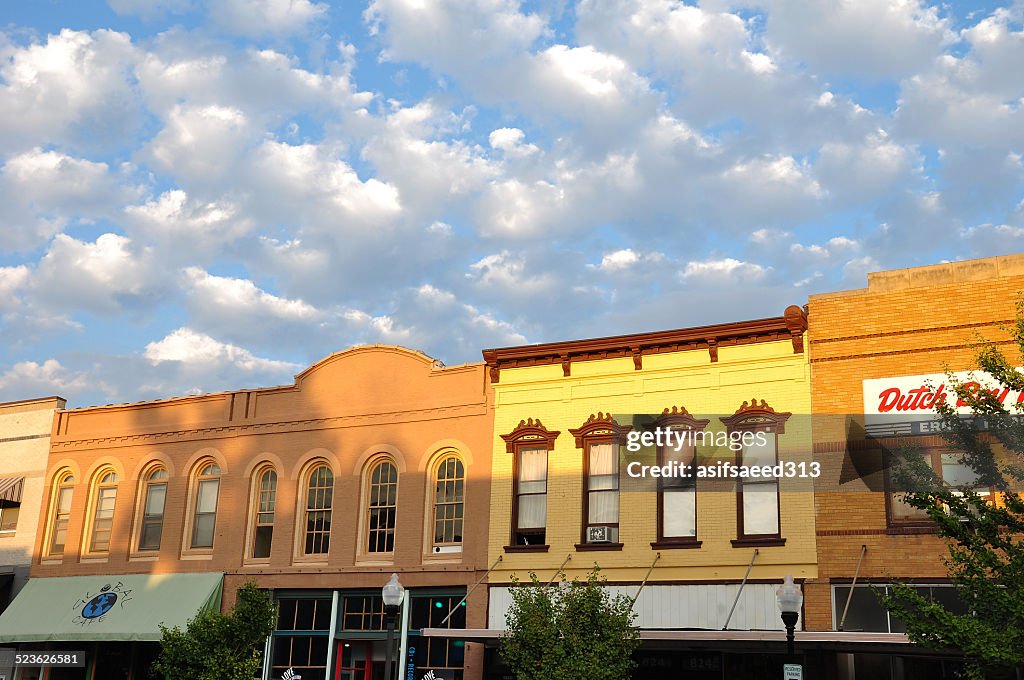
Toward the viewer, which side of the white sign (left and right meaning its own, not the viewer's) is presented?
front

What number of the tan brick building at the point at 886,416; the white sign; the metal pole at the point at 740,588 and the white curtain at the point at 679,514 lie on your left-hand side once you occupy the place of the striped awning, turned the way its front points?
4

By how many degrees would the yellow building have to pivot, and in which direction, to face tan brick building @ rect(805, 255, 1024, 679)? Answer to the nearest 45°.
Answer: approximately 45° to its left

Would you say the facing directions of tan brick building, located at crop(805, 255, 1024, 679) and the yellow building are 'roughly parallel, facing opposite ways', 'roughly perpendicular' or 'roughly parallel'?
roughly parallel

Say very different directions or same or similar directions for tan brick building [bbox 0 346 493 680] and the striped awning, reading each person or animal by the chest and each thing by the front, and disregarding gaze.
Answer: same or similar directions

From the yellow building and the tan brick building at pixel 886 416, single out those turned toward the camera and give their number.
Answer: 2

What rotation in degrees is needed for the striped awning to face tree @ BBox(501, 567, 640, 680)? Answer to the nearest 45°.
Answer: approximately 90° to its left

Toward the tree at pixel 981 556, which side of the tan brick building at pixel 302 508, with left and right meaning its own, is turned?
left

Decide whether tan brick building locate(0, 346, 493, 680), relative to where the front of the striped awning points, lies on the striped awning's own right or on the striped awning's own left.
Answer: on the striped awning's own left

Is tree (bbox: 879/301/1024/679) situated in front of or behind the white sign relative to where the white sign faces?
in front

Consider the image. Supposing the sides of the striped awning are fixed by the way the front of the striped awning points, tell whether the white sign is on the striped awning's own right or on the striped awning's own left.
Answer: on the striped awning's own left

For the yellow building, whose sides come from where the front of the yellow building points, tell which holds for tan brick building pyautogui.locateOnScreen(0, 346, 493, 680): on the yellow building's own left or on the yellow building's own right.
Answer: on the yellow building's own right

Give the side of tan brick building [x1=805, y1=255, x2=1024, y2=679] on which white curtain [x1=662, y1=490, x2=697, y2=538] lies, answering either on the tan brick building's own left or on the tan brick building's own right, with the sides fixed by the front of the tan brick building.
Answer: on the tan brick building's own right

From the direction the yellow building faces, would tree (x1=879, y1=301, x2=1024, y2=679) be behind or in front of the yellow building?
in front

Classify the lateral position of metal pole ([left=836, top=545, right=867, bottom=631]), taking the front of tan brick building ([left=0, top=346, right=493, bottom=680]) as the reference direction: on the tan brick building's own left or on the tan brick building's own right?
on the tan brick building's own left

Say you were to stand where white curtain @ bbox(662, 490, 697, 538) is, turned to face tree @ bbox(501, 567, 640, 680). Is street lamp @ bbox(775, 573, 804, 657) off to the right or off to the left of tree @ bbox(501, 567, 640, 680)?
left

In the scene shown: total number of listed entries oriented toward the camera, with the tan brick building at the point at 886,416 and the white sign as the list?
2

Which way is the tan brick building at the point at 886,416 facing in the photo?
toward the camera
